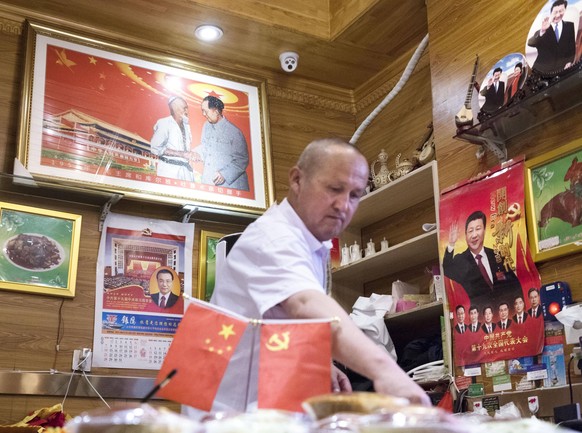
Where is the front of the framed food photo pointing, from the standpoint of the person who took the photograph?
facing the viewer

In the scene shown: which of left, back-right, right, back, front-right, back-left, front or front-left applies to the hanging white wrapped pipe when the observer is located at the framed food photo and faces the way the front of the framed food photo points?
left

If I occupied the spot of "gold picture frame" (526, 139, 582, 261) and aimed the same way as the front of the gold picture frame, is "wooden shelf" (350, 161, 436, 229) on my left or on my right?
on my right

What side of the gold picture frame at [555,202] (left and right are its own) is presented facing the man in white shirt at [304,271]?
front

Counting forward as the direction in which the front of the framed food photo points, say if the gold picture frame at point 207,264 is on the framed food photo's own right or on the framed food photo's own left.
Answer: on the framed food photo's own left

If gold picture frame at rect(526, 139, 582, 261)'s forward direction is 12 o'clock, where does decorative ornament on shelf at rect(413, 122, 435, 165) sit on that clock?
The decorative ornament on shelf is roughly at 3 o'clock from the gold picture frame.

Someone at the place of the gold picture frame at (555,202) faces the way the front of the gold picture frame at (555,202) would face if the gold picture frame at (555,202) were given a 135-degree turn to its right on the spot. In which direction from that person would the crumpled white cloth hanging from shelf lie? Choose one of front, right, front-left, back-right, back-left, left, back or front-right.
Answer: front-left

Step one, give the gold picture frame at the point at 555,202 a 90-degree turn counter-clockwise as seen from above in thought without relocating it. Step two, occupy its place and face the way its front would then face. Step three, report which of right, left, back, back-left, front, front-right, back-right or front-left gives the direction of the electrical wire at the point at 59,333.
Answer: back-right

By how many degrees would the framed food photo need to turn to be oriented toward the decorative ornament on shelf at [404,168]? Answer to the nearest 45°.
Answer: approximately 90° to its left

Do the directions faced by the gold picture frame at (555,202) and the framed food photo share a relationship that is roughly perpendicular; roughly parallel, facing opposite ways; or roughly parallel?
roughly perpendicular

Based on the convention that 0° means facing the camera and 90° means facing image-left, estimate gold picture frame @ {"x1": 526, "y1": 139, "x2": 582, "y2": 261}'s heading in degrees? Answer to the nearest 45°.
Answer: approximately 45°

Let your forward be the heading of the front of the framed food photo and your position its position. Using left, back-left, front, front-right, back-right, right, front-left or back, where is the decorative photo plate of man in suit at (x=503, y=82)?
front-left

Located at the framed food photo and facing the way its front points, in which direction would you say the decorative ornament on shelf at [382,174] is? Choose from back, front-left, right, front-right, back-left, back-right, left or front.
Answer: left

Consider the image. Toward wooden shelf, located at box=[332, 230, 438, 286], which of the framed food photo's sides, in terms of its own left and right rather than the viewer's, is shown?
left

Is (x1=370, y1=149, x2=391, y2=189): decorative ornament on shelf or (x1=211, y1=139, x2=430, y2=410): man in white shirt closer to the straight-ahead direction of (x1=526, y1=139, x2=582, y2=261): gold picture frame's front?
the man in white shirt
